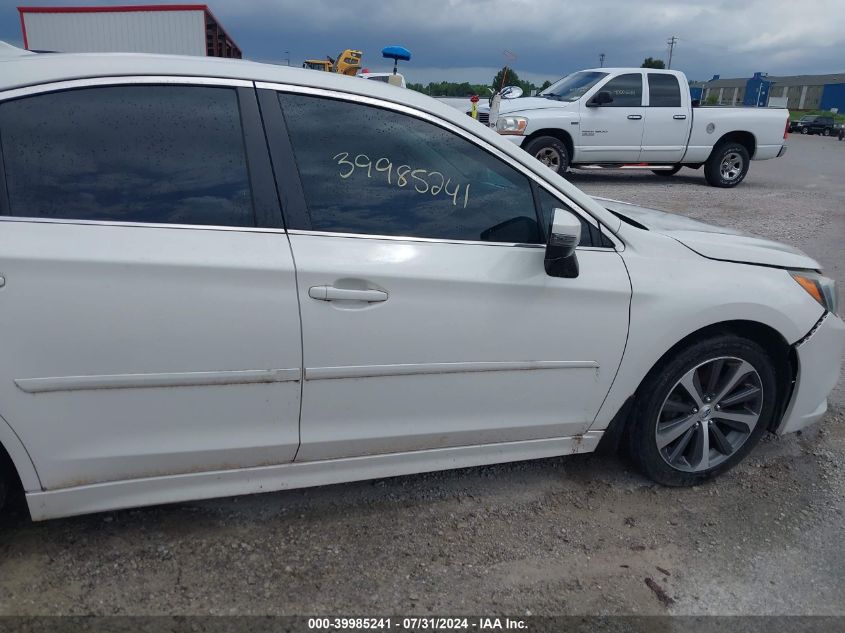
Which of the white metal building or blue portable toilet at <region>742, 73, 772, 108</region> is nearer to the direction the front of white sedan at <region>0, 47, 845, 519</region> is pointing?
the blue portable toilet

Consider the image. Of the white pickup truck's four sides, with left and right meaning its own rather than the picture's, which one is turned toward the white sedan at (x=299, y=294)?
left

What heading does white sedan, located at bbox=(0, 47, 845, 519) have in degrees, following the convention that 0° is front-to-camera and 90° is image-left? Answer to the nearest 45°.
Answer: approximately 270°

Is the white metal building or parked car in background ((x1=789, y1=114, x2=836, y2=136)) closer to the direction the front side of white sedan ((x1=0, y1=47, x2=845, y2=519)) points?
the parked car in background

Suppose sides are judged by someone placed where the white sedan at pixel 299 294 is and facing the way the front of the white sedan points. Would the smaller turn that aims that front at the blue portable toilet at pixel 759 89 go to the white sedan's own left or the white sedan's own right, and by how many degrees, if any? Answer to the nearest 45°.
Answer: approximately 45° to the white sedan's own left

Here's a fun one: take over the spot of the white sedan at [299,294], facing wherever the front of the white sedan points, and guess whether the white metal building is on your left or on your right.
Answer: on your left

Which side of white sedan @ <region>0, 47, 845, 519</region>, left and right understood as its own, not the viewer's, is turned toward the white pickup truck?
left

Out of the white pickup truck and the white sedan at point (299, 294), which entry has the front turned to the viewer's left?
the white pickup truck

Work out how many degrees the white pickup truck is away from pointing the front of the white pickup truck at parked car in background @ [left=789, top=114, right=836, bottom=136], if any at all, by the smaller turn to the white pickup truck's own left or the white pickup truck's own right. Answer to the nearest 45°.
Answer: approximately 90° to the white pickup truck's own right

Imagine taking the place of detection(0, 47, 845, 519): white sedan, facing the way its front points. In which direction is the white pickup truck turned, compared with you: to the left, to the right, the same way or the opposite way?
the opposite way

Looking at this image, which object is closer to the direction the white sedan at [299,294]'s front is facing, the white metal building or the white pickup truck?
the white pickup truck

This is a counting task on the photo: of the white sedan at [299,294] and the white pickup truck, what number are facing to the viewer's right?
1

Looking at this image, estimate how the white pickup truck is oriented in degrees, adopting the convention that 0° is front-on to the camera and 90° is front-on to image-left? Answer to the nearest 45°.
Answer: approximately 90°
